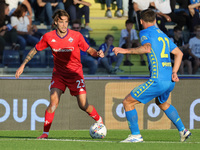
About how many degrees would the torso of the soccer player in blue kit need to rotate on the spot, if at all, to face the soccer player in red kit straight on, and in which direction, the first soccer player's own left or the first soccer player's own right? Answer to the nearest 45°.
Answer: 0° — they already face them

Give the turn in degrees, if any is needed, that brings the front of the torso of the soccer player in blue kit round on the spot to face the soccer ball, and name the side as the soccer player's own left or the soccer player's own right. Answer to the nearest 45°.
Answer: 0° — they already face it

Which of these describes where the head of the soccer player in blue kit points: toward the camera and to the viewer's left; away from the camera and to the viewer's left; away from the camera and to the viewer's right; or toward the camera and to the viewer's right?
away from the camera and to the viewer's left

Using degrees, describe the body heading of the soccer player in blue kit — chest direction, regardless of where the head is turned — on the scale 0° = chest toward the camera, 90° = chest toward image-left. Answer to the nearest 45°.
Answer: approximately 135°

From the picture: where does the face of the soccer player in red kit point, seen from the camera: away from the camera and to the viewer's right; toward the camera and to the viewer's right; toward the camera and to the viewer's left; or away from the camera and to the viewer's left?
toward the camera and to the viewer's right
